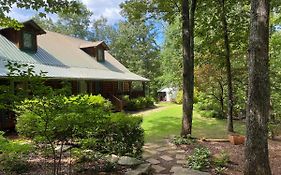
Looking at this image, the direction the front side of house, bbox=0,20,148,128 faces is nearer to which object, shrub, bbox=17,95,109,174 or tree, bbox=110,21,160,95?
the shrub

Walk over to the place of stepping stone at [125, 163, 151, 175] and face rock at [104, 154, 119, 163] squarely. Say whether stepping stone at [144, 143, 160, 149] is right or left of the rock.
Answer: right

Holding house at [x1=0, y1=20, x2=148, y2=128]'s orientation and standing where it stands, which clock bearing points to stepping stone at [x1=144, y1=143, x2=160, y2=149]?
The stepping stone is roughly at 1 o'clock from the house.

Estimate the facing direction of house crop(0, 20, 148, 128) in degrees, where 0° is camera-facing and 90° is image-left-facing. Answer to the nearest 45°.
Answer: approximately 315°

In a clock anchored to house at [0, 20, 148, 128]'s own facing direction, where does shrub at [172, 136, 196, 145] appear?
The shrub is roughly at 1 o'clock from the house.

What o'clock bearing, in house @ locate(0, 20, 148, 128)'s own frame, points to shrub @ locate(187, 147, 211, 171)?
The shrub is roughly at 1 o'clock from the house.

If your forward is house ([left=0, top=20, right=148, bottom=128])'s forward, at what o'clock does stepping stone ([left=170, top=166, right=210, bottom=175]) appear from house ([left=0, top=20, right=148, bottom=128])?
The stepping stone is roughly at 1 o'clock from the house.

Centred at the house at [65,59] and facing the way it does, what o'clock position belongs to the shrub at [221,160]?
The shrub is roughly at 1 o'clock from the house.
